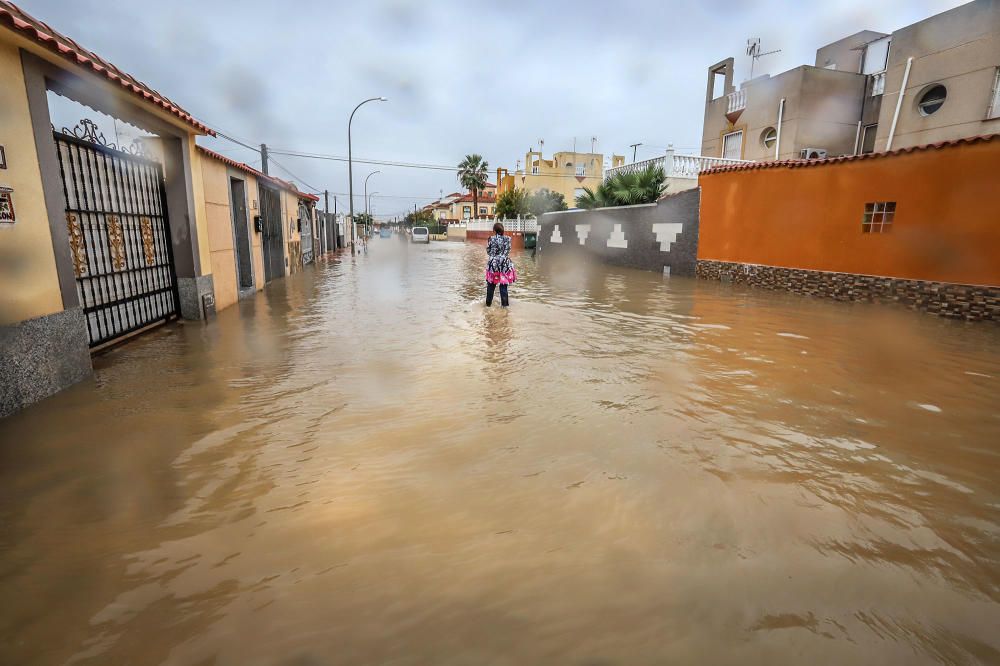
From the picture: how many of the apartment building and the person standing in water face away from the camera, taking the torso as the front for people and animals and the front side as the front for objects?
1

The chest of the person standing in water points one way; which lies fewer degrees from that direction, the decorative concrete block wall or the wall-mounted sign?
the decorative concrete block wall

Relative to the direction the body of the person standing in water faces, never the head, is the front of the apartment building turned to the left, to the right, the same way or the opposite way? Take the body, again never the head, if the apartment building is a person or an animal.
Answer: to the left

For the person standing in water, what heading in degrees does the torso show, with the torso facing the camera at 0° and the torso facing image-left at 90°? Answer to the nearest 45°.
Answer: approximately 180°

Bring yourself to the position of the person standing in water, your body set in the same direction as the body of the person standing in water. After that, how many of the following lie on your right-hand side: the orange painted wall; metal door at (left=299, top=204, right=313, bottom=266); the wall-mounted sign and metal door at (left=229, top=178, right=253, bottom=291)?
1

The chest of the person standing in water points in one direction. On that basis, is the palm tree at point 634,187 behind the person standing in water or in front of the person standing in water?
in front

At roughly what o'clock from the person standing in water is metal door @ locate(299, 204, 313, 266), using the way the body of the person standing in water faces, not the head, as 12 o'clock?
The metal door is roughly at 11 o'clock from the person standing in water.

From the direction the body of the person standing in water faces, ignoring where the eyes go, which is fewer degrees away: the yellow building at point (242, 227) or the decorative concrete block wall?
the decorative concrete block wall

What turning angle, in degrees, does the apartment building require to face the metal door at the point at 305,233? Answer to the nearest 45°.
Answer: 0° — it already faces it

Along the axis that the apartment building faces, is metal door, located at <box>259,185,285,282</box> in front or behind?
in front

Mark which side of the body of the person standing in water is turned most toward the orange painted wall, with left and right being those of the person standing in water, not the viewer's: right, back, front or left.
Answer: right

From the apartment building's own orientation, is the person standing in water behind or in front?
in front

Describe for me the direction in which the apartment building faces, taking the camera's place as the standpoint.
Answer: facing the viewer and to the left of the viewer

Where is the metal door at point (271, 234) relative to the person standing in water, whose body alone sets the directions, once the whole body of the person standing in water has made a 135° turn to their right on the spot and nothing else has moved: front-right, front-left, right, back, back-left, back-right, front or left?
back
